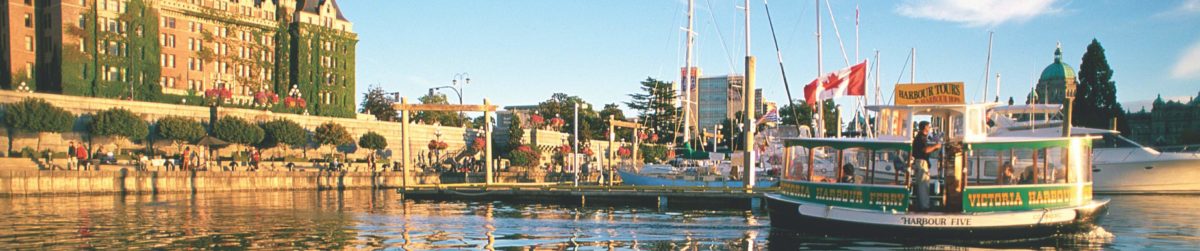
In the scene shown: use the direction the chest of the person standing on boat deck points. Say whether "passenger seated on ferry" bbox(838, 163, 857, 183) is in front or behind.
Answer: behind

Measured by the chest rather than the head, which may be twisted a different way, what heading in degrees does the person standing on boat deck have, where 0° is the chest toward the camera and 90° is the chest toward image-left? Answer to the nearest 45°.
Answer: approximately 270°

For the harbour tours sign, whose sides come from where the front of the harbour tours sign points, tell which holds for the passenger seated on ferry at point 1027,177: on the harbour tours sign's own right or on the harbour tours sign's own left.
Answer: on the harbour tours sign's own left

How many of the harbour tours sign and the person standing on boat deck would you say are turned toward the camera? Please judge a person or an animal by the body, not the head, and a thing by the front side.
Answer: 1

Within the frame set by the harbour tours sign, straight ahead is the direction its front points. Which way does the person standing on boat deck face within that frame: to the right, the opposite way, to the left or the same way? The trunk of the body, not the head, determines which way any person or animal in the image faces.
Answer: to the left

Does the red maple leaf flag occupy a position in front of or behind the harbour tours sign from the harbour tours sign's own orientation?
behind

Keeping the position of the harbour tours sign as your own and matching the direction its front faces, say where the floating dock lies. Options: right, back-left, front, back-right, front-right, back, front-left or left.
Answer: back-right
